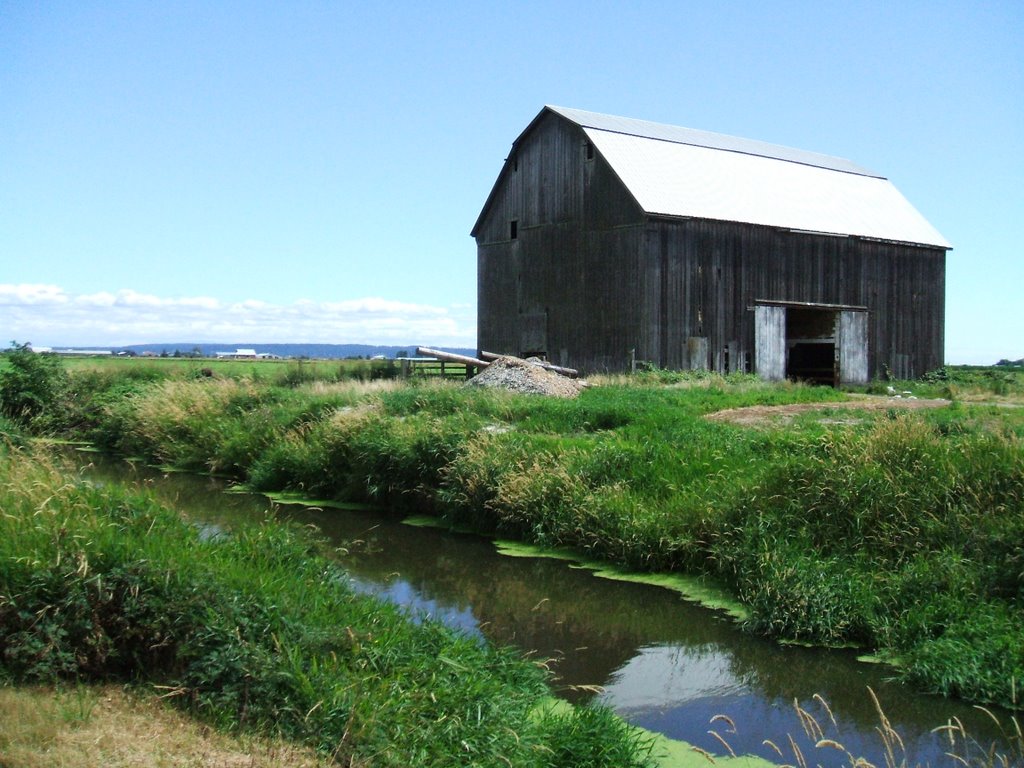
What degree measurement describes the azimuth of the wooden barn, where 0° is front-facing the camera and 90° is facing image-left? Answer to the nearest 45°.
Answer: approximately 315°

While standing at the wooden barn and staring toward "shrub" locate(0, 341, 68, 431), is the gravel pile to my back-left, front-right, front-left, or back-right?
front-left

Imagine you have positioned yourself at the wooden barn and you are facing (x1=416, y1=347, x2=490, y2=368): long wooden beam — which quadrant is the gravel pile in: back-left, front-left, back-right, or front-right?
front-left

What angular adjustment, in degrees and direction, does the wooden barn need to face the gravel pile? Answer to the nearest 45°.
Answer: approximately 90° to its right

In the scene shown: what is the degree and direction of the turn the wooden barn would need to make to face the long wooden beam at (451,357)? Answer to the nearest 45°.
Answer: approximately 135° to its right

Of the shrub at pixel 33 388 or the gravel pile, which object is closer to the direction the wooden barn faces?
the gravel pile

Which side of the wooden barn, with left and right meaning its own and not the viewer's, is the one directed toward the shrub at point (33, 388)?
right
